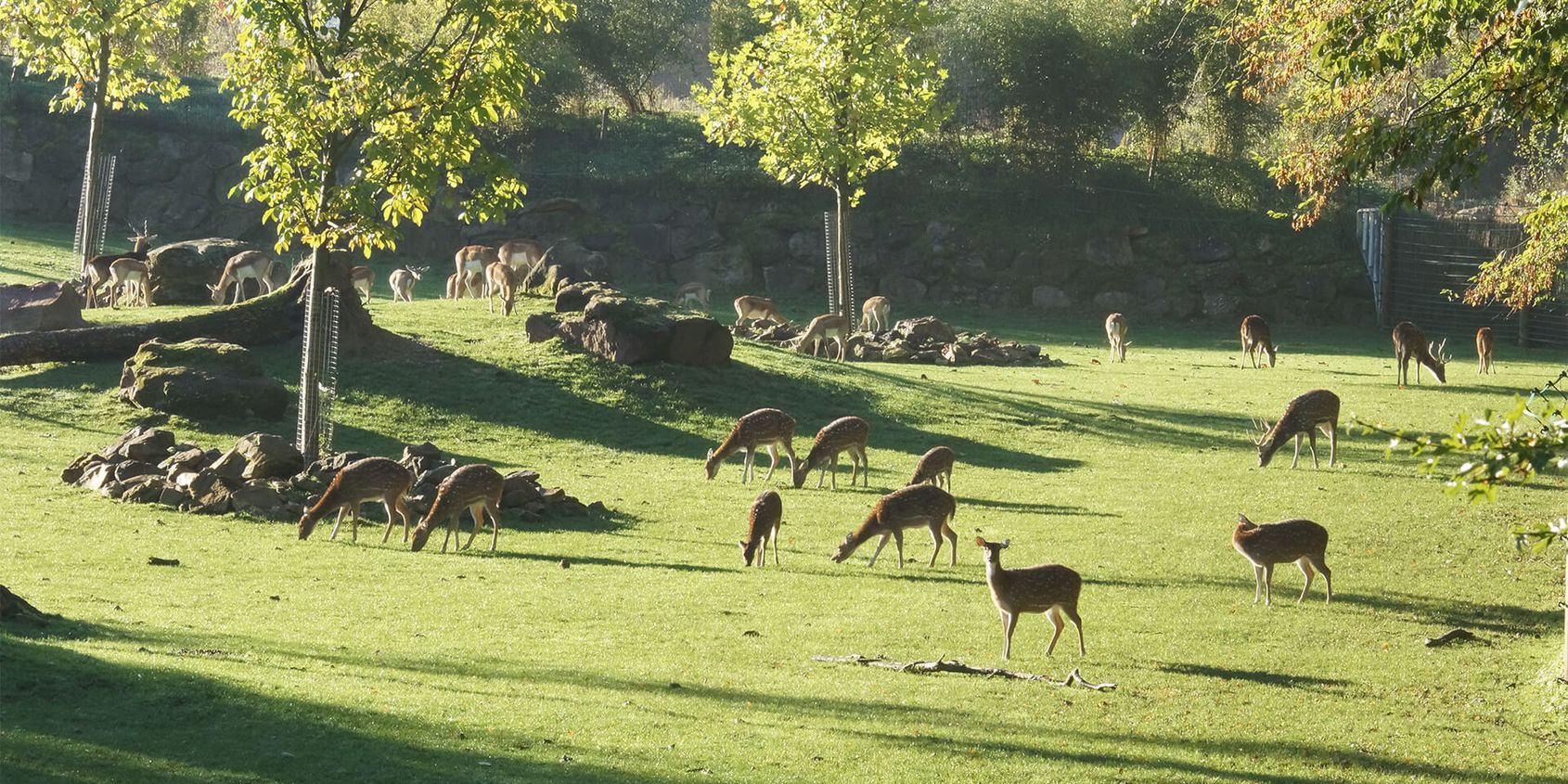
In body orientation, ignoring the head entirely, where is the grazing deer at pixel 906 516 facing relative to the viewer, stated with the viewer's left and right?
facing to the left of the viewer

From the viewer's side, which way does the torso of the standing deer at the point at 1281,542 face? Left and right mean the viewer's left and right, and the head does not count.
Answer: facing to the left of the viewer

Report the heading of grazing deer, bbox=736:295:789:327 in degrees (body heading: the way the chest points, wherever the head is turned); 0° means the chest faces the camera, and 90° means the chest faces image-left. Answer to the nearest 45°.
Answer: approximately 270°

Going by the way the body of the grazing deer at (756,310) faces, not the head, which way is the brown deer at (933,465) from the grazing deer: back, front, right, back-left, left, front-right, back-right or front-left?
right

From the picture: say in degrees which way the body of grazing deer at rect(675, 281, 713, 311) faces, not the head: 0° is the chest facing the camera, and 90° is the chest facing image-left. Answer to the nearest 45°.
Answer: approximately 90°

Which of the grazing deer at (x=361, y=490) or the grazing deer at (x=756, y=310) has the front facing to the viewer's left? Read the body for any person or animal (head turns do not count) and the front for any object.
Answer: the grazing deer at (x=361, y=490)

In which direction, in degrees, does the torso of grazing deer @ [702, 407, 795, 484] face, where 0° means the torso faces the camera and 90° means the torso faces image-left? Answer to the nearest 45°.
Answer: approximately 90°

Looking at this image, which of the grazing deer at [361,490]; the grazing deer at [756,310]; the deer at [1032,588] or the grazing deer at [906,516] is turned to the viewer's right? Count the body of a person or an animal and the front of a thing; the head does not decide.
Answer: the grazing deer at [756,310]

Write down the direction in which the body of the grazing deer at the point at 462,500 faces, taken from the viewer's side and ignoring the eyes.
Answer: to the viewer's left

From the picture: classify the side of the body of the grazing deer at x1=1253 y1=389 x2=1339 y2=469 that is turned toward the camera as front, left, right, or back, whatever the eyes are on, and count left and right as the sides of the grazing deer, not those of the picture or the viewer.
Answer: left
